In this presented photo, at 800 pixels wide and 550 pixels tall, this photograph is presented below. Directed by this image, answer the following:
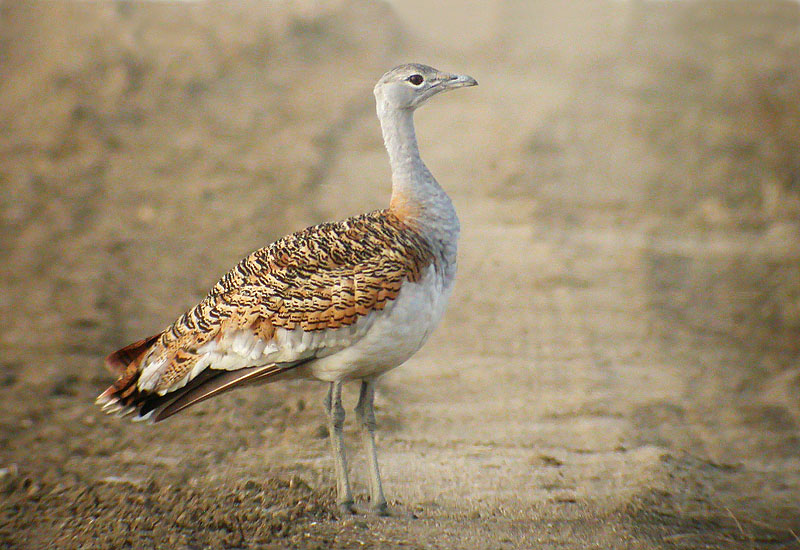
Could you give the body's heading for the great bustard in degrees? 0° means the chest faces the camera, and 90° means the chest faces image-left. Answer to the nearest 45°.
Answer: approximately 270°
